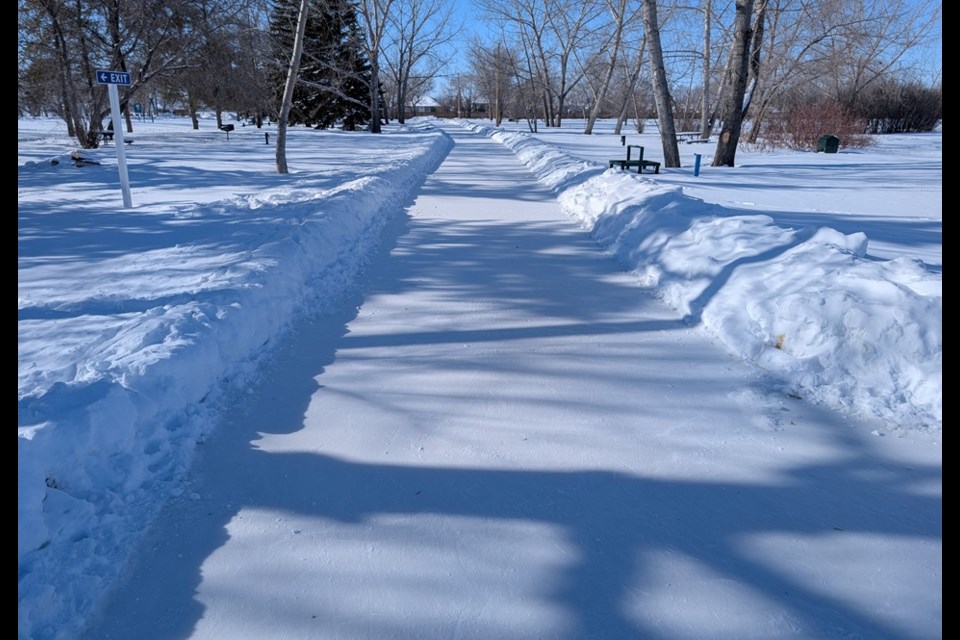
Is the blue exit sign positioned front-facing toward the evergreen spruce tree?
no

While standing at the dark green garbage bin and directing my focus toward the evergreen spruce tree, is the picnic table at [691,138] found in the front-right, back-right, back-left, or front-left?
front-right

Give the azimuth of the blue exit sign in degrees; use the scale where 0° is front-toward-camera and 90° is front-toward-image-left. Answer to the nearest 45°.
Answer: approximately 0°

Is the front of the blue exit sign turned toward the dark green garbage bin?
no
